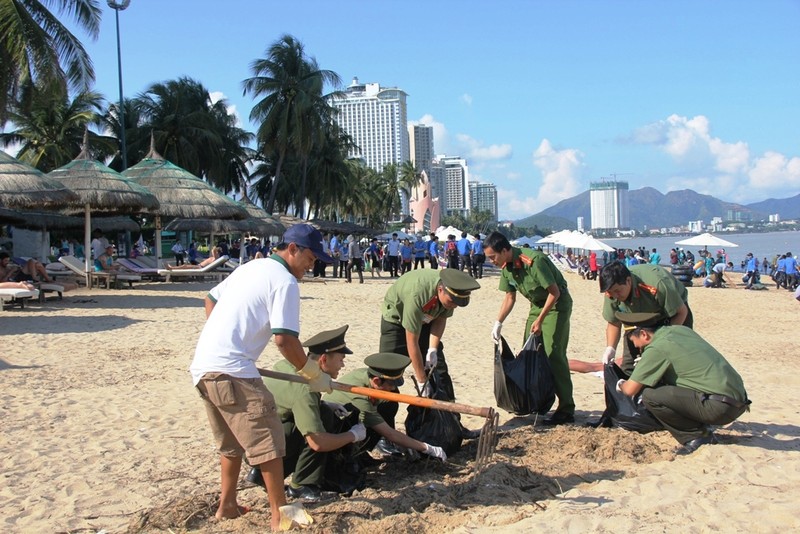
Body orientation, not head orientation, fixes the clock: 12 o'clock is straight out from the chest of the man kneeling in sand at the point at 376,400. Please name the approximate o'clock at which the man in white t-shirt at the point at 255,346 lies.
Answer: The man in white t-shirt is roughly at 4 o'clock from the man kneeling in sand.

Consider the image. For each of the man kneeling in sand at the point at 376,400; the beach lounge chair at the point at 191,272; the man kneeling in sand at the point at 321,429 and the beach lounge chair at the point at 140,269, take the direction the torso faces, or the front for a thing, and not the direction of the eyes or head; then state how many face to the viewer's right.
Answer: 3

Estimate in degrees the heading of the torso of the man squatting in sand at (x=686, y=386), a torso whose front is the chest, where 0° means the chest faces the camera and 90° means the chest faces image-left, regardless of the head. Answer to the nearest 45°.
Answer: approximately 90°

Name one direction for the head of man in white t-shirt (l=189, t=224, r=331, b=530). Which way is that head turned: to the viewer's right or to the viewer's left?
to the viewer's right

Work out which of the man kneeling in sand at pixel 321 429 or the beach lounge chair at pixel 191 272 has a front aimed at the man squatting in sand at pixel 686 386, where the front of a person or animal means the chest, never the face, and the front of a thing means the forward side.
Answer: the man kneeling in sand at pixel 321 429

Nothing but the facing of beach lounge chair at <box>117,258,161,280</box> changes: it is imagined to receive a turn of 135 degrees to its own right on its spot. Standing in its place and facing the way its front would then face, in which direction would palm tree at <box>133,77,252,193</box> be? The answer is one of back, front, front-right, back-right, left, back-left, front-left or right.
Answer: back-right

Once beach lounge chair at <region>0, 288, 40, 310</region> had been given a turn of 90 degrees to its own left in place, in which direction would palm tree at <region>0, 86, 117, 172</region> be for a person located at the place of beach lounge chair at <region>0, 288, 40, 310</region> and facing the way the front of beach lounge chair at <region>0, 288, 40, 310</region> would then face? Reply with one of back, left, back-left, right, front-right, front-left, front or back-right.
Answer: front

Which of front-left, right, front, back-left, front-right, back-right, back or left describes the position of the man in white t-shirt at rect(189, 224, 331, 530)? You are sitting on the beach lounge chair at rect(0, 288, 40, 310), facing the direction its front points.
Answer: right

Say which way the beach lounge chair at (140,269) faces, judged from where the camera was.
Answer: facing to the right of the viewer

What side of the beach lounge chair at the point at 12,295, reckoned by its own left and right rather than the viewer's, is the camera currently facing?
right

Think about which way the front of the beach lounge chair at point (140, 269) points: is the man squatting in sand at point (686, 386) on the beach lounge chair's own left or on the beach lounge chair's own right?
on the beach lounge chair's own right

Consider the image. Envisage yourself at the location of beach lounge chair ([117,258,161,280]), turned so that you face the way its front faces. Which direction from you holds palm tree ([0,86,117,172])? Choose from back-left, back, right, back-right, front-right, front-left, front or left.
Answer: left
